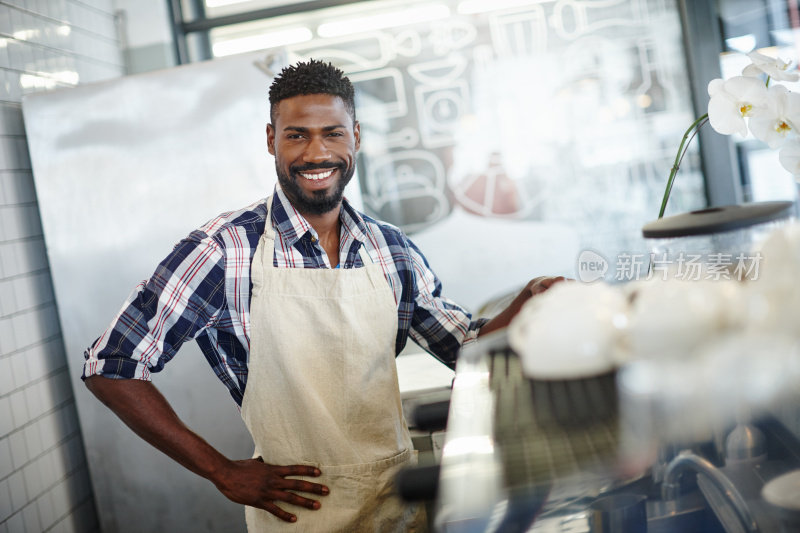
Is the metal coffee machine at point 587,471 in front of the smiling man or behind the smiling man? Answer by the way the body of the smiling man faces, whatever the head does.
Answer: in front

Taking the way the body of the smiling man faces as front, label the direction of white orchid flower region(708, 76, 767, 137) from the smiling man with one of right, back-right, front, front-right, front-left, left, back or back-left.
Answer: front-left

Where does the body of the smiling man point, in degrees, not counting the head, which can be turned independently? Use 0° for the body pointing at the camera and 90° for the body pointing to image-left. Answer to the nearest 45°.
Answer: approximately 0°

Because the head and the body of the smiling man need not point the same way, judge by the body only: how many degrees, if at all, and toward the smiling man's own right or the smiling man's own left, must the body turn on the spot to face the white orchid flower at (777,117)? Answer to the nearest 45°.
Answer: approximately 45° to the smiling man's own left

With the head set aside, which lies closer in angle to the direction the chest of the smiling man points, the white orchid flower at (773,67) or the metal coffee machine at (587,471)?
the metal coffee machine

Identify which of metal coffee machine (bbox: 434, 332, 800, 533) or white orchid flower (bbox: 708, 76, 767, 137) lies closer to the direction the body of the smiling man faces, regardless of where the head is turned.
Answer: the metal coffee machine

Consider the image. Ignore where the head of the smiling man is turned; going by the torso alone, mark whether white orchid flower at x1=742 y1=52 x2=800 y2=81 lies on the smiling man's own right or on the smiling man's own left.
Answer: on the smiling man's own left
